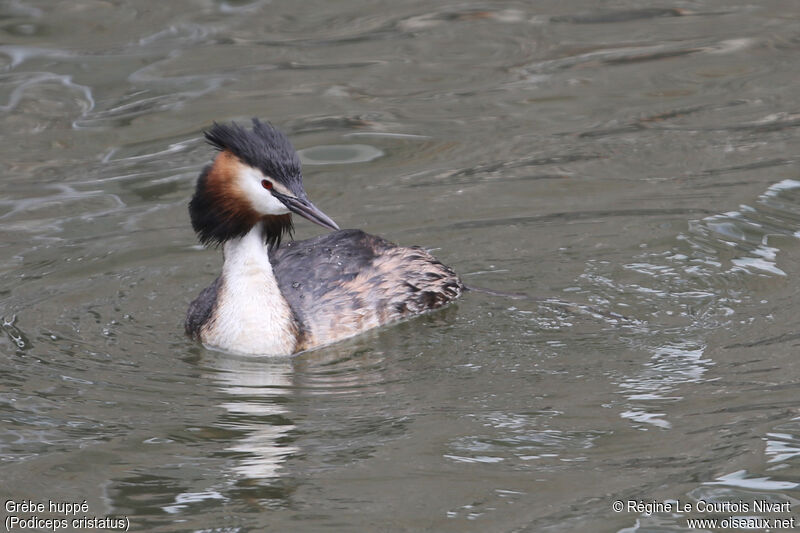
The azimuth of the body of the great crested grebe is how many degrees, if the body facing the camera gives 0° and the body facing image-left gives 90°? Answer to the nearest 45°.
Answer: approximately 45°
